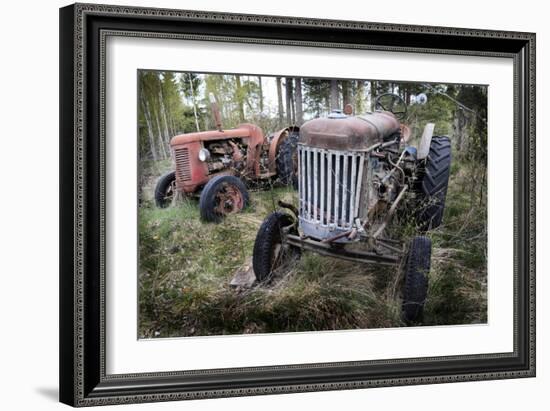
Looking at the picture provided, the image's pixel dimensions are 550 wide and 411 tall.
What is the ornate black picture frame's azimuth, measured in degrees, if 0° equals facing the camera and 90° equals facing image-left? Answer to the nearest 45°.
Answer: approximately 315°
